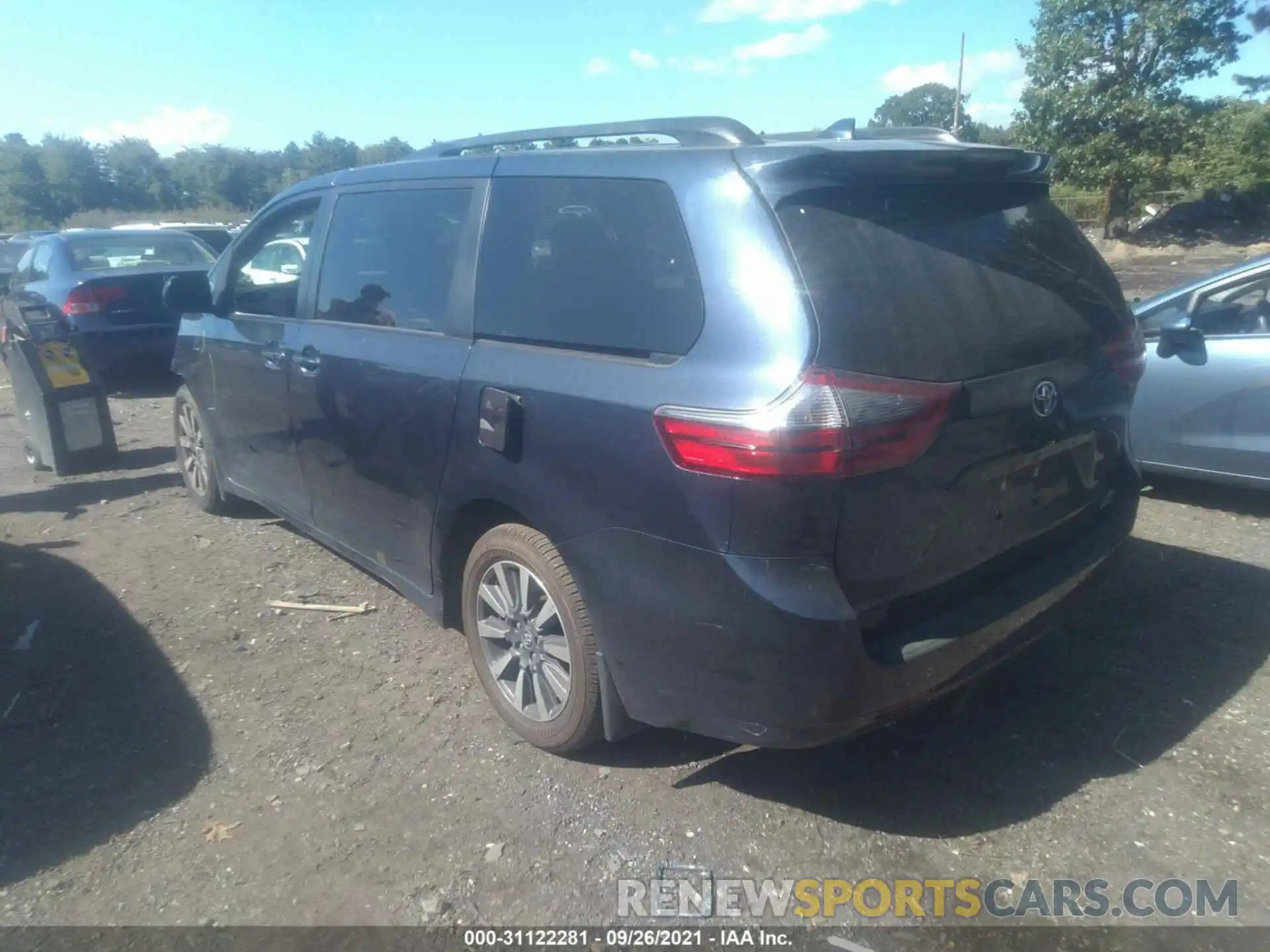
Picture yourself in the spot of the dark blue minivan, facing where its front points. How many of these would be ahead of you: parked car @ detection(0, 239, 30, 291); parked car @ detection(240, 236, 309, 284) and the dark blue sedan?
3

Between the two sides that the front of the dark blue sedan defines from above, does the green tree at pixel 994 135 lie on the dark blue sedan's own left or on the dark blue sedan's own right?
on the dark blue sedan's own right

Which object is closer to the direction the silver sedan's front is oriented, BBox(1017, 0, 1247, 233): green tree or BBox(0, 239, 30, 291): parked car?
the parked car

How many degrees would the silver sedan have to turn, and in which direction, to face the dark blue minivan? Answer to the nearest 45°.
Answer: approximately 90° to its left

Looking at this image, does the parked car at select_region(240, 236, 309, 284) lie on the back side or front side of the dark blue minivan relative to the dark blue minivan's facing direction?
on the front side

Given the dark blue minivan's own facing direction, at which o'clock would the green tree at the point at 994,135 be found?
The green tree is roughly at 2 o'clock from the dark blue minivan.

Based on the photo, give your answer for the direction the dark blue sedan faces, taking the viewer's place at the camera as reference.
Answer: facing away from the viewer and to the left of the viewer

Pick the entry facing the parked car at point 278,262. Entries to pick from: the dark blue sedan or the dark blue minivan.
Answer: the dark blue minivan

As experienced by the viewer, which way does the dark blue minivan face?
facing away from the viewer and to the left of the viewer

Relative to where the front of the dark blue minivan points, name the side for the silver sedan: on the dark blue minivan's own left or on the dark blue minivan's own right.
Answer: on the dark blue minivan's own right

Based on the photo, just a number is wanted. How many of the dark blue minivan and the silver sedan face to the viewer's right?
0

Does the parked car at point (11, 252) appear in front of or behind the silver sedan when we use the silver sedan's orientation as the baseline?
in front

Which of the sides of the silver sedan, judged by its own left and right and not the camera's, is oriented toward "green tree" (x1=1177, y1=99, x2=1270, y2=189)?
right

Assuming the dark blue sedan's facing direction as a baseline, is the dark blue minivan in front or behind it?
behind

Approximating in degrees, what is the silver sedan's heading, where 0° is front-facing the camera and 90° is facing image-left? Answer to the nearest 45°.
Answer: approximately 90°
